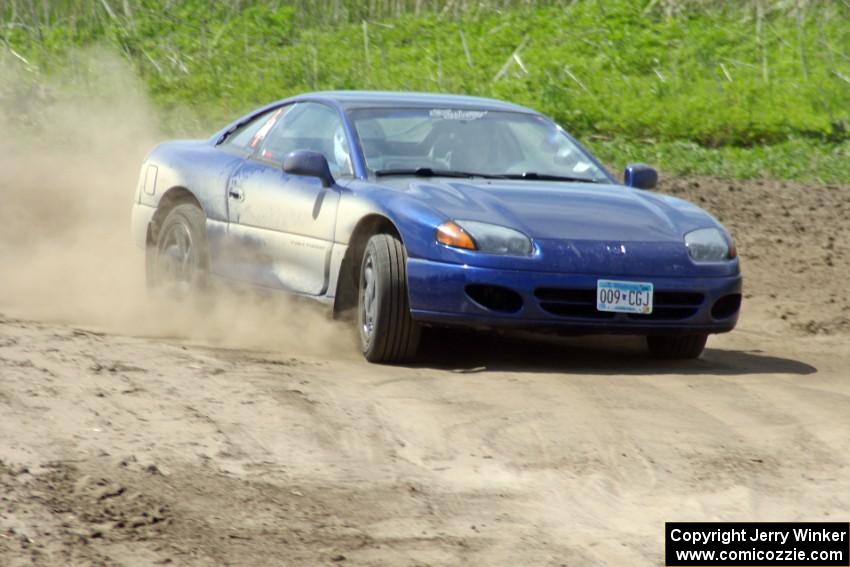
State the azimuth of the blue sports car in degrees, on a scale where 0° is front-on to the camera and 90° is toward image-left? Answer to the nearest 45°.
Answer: approximately 315°
